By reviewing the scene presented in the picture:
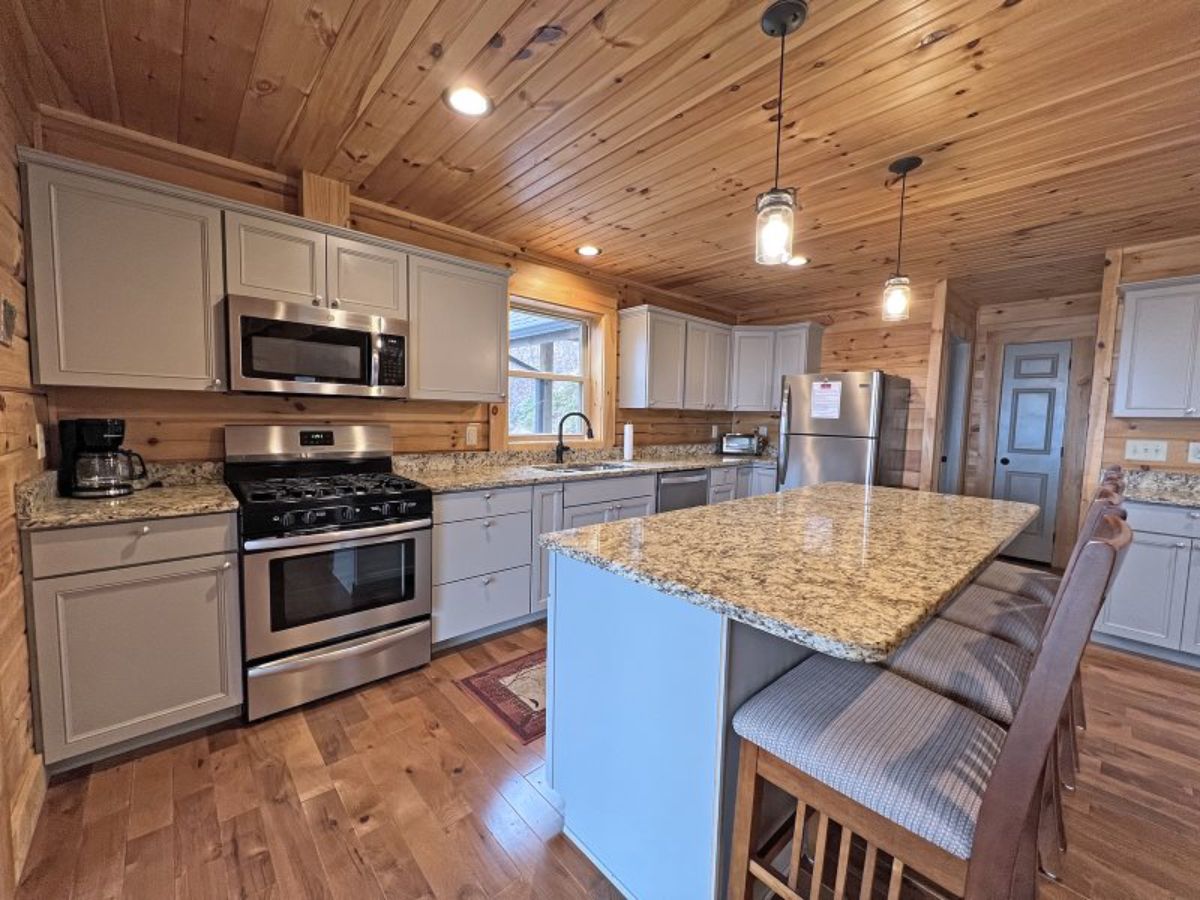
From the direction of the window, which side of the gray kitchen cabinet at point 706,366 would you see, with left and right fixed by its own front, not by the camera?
right

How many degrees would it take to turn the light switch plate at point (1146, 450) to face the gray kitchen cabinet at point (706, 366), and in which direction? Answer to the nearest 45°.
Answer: approximately 90° to its right

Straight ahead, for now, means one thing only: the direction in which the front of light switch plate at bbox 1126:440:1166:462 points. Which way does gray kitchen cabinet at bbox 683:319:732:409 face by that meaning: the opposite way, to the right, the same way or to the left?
to the left

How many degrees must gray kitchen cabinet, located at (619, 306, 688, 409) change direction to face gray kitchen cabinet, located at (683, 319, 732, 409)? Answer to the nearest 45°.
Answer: approximately 90° to its left

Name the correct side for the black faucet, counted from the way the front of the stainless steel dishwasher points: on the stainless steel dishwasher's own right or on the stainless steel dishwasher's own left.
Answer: on the stainless steel dishwasher's own right

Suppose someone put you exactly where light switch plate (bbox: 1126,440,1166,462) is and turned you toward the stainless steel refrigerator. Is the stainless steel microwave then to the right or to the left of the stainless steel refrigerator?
left

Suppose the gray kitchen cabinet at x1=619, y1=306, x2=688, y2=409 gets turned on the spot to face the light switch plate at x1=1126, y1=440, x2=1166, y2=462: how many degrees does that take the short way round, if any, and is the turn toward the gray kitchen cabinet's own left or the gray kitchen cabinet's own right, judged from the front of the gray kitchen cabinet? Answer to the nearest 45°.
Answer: approximately 45° to the gray kitchen cabinet's own left

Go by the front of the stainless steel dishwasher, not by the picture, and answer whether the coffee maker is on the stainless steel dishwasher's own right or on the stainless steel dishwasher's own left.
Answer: on the stainless steel dishwasher's own right

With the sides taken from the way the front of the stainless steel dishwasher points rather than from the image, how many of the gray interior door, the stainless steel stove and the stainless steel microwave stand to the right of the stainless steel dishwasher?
2

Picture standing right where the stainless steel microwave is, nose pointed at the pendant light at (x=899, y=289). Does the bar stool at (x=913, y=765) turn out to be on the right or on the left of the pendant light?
right

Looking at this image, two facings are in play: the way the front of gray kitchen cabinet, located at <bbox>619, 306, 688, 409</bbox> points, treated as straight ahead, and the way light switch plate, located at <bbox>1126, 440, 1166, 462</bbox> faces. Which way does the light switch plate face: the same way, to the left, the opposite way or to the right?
to the right

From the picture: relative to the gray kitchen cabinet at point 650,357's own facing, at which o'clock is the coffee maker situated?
The coffee maker is roughly at 3 o'clock from the gray kitchen cabinet.

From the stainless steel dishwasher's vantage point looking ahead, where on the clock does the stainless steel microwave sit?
The stainless steel microwave is roughly at 3 o'clock from the stainless steel dishwasher.
